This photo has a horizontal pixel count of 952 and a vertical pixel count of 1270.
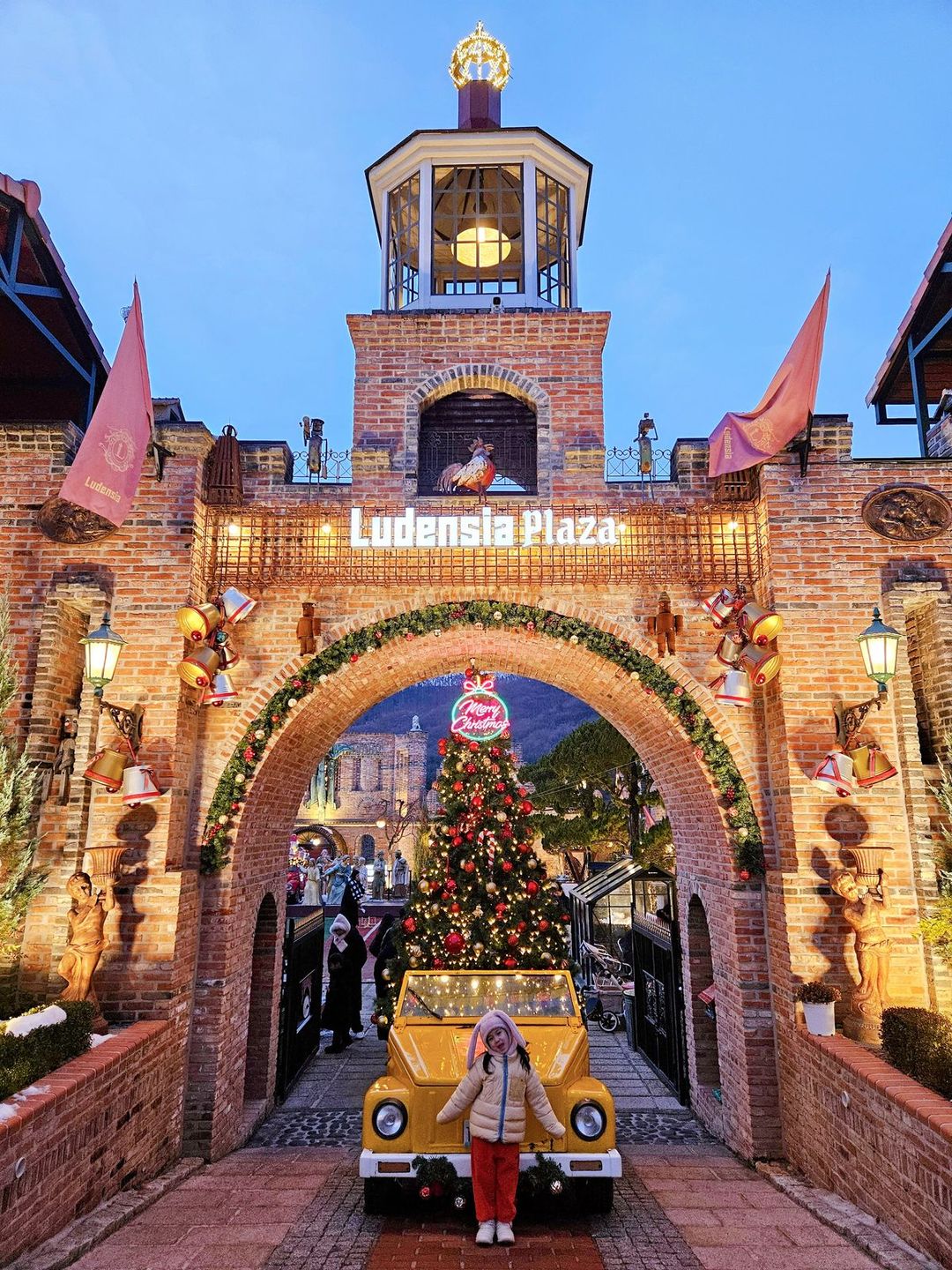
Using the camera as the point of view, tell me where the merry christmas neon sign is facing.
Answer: facing the viewer

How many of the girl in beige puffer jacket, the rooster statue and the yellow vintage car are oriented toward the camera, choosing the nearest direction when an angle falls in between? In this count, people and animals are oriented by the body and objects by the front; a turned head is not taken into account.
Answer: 2

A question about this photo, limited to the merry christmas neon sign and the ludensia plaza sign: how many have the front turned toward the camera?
2

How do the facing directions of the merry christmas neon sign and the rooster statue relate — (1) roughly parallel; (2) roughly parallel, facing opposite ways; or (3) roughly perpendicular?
roughly perpendicular

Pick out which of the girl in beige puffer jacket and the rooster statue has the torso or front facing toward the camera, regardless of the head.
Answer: the girl in beige puffer jacket

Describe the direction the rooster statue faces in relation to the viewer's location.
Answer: facing to the right of the viewer

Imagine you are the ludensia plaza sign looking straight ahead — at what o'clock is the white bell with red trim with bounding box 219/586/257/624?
The white bell with red trim is roughly at 3 o'clock from the ludensia plaza sign.

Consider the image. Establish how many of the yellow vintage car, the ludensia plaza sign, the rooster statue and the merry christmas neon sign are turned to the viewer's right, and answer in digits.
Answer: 1

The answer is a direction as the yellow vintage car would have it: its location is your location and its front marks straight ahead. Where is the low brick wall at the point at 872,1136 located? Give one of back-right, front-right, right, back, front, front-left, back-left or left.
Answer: left

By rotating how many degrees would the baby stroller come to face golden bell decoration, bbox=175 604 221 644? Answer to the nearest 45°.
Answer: approximately 90° to its right

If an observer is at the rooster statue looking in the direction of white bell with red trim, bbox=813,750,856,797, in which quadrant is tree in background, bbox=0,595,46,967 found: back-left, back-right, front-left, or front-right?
back-right
